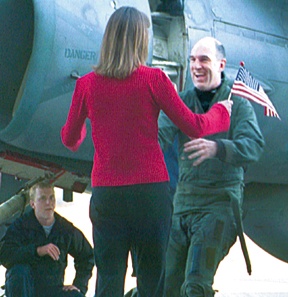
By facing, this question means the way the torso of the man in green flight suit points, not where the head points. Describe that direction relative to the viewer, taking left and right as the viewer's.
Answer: facing the viewer and to the left of the viewer

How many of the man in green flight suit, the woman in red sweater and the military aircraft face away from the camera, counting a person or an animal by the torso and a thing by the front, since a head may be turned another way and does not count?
1

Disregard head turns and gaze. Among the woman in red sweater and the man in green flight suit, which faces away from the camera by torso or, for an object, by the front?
the woman in red sweater

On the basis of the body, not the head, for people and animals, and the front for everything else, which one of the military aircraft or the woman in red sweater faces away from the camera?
the woman in red sweater

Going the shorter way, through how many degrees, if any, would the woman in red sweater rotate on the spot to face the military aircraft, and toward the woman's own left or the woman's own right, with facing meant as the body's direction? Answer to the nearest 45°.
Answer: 0° — they already face it

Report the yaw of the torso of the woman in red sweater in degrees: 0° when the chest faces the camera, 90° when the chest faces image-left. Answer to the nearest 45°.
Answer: approximately 180°

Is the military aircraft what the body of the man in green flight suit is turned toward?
no

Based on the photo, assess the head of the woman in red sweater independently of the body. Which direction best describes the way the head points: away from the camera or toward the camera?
away from the camera

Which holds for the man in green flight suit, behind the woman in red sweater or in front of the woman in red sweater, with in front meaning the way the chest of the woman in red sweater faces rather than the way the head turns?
in front

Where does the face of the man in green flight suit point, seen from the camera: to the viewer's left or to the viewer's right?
to the viewer's left

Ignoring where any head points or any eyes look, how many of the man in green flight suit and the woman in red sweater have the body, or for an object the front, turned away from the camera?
1
